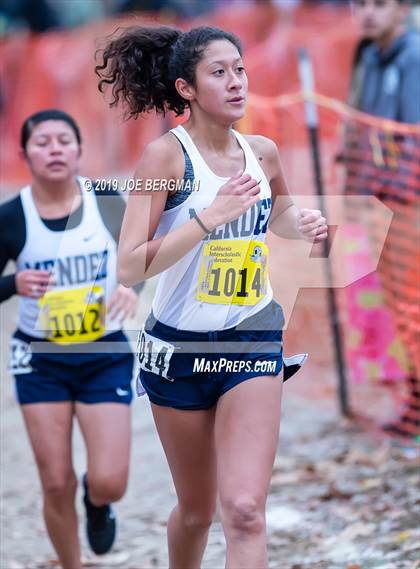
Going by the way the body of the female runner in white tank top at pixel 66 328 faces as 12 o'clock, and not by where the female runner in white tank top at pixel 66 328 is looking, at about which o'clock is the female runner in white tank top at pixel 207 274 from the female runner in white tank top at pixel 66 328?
the female runner in white tank top at pixel 207 274 is roughly at 11 o'clock from the female runner in white tank top at pixel 66 328.

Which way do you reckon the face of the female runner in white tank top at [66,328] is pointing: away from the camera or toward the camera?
toward the camera

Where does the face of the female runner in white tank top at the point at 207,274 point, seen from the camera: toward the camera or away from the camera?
toward the camera

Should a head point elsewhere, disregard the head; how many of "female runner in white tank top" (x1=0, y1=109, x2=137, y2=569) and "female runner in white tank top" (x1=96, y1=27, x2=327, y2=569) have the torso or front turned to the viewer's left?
0

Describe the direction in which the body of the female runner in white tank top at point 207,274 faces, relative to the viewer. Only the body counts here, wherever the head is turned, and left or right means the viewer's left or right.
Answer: facing the viewer and to the right of the viewer

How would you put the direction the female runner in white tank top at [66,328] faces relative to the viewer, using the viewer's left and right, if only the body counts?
facing the viewer

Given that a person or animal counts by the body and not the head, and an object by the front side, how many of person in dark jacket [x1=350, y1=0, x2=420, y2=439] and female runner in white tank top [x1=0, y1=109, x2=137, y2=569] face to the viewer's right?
0

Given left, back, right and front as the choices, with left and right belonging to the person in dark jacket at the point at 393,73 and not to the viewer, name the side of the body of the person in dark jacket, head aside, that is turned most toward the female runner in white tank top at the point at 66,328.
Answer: front

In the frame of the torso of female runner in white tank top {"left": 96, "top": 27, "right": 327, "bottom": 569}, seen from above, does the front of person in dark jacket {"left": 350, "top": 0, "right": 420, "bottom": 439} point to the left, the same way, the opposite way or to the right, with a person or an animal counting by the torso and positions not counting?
to the right

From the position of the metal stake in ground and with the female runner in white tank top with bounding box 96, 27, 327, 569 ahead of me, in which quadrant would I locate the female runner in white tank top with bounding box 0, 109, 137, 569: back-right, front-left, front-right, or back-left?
front-right

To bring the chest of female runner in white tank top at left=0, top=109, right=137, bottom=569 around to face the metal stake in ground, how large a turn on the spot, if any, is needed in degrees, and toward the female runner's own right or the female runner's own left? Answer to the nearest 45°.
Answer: approximately 135° to the female runner's own left

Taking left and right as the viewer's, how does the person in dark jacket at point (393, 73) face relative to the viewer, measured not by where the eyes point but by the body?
facing the viewer and to the left of the viewer
